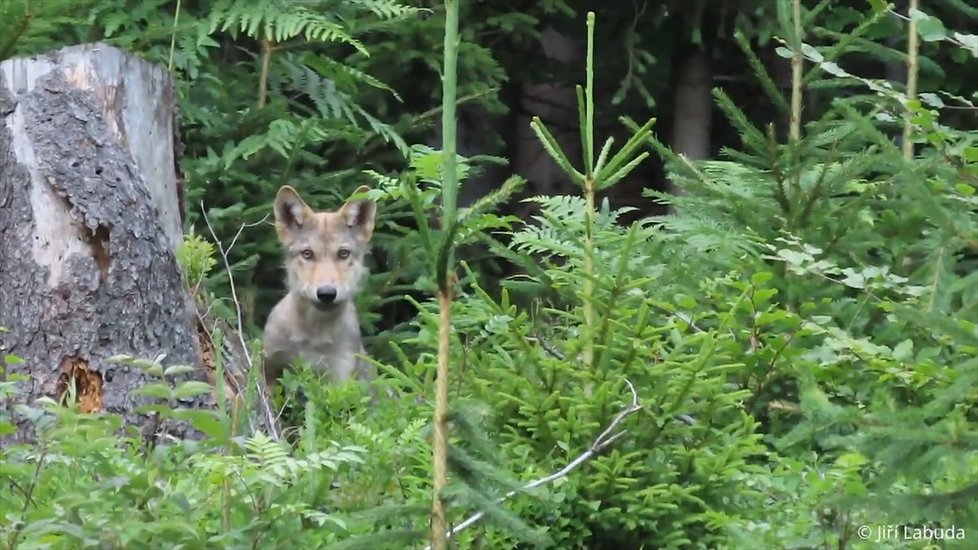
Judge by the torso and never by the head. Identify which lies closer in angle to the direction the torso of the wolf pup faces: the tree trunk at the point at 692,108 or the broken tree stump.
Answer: the broken tree stump

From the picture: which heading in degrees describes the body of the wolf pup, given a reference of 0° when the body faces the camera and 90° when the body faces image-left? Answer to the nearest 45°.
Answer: approximately 0°

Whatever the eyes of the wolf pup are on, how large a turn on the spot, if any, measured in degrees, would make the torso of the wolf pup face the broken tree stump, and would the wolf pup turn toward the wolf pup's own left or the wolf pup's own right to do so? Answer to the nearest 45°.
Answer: approximately 45° to the wolf pup's own right

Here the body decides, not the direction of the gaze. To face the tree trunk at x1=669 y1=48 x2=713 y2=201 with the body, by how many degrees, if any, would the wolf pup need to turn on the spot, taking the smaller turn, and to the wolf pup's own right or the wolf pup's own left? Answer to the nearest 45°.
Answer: approximately 135° to the wolf pup's own left
